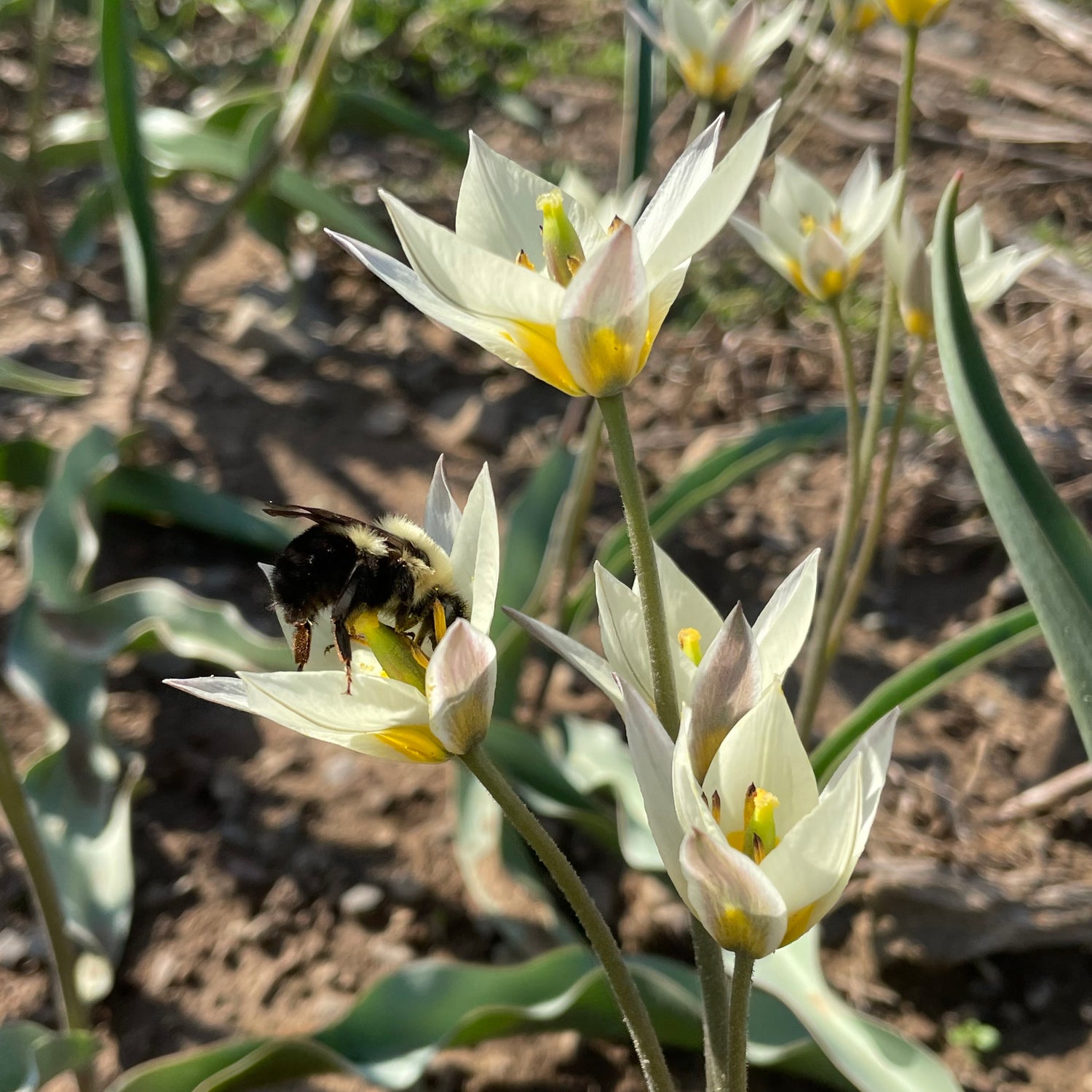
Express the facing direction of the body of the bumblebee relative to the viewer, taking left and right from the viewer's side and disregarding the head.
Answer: facing to the right of the viewer

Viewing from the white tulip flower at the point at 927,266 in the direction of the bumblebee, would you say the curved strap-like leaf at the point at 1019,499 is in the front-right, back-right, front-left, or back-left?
front-left

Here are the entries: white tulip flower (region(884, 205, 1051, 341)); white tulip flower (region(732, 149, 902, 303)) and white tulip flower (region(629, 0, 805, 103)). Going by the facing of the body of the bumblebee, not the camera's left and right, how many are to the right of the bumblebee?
0

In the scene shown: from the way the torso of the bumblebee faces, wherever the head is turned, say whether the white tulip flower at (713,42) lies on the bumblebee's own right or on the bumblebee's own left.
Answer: on the bumblebee's own left

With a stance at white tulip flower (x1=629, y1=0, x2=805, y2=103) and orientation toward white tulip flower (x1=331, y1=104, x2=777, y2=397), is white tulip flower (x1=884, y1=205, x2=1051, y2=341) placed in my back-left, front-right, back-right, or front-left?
front-left

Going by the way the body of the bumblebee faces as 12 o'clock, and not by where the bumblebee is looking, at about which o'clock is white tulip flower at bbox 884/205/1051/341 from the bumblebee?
The white tulip flower is roughly at 10 o'clock from the bumblebee.

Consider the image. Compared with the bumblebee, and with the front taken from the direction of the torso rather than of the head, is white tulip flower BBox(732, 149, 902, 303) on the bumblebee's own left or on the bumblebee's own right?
on the bumblebee's own left
